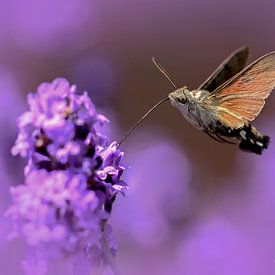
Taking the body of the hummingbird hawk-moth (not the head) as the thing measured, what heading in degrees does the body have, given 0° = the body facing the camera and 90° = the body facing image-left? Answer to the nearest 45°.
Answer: approximately 90°

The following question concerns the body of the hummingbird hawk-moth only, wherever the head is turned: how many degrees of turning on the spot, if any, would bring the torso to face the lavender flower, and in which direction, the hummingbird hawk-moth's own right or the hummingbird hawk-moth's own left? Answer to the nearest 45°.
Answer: approximately 45° to the hummingbird hawk-moth's own left
